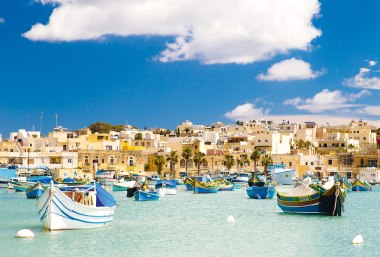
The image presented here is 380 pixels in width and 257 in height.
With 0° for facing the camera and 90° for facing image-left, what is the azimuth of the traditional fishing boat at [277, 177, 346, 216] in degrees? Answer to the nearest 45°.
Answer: approximately 315°

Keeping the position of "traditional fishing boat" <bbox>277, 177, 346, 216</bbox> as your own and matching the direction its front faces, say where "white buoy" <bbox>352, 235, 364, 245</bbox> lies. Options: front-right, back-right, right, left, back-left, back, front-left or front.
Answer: front-right

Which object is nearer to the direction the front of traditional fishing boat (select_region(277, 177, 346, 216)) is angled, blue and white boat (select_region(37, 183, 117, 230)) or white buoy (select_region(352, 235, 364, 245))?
the white buoy

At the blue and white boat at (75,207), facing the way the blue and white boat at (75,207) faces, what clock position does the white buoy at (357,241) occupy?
The white buoy is roughly at 8 o'clock from the blue and white boat.

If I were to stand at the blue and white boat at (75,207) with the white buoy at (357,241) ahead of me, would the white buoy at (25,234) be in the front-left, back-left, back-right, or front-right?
back-right

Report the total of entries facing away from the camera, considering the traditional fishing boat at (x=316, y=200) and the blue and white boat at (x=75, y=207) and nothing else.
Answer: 0

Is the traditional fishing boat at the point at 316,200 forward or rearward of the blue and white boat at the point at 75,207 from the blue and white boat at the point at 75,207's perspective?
rearward

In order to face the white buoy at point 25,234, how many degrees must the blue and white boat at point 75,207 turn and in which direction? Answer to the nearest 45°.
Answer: approximately 45° to its left

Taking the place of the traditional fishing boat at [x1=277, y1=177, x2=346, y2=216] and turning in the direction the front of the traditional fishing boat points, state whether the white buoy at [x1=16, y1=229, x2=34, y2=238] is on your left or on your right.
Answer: on your right
